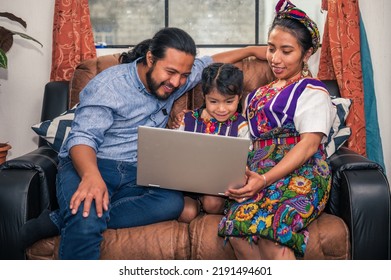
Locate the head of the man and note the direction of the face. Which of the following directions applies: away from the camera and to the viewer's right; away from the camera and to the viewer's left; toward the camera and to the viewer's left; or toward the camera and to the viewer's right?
toward the camera and to the viewer's right

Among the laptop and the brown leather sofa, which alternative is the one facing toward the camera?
the brown leather sofa

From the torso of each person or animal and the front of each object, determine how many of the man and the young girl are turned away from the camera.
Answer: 0

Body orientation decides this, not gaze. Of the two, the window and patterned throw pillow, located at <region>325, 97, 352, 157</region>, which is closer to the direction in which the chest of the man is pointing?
the patterned throw pillow

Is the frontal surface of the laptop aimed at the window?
yes

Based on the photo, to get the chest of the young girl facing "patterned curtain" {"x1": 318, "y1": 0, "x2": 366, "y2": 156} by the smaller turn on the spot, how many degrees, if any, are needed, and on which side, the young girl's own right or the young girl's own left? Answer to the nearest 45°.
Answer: approximately 135° to the young girl's own left

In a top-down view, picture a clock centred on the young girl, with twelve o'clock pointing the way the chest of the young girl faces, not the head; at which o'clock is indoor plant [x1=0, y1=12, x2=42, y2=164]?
The indoor plant is roughly at 4 o'clock from the young girl.

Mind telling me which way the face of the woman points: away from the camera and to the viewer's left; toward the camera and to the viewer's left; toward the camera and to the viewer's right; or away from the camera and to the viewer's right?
toward the camera and to the viewer's left

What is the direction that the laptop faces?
away from the camera

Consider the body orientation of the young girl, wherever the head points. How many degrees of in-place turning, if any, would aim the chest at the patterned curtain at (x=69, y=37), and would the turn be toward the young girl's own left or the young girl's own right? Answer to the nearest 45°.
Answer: approximately 135° to the young girl's own right

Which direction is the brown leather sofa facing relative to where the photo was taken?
toward the camera
